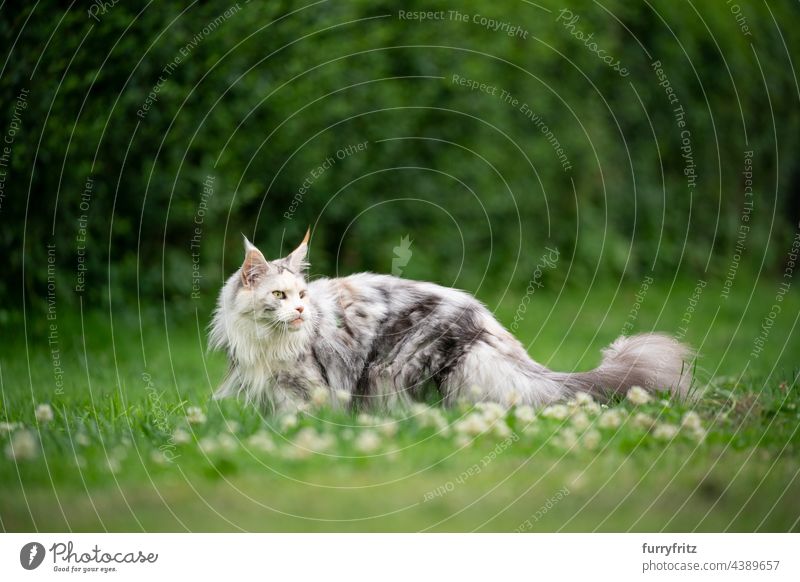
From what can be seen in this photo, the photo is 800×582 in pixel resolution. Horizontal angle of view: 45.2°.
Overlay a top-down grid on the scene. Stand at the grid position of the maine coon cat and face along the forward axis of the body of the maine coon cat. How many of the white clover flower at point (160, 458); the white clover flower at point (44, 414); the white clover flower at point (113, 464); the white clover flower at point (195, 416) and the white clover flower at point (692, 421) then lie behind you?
1

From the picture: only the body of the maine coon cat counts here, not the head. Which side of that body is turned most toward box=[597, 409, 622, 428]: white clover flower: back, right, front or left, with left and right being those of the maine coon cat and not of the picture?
back

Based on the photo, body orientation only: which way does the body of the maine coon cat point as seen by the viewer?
to the viewer's left

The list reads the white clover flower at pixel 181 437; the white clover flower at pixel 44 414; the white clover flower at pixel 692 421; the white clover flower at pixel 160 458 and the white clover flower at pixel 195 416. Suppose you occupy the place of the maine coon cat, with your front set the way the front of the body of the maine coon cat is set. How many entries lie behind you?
1

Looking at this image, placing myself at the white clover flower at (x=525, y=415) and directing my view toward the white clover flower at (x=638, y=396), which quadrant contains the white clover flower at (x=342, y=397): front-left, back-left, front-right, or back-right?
back-left

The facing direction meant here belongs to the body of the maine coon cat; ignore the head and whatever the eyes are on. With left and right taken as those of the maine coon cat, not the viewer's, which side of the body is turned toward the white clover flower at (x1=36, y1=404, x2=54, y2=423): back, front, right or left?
front

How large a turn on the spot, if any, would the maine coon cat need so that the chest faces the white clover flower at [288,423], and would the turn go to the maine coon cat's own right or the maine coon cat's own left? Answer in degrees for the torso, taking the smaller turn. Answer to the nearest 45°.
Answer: approximately 45° to the maine coon cat's own left

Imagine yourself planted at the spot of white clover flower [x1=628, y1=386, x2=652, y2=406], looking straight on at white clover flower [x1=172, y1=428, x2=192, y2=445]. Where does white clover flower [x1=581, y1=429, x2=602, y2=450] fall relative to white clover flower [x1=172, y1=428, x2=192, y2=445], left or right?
left

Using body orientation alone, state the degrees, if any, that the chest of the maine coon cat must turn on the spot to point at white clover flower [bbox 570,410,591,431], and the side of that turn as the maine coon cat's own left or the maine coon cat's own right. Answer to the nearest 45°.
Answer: approximately 180°

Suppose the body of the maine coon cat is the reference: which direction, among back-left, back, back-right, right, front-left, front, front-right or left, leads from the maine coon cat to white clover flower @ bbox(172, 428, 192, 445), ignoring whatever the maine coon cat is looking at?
front-left

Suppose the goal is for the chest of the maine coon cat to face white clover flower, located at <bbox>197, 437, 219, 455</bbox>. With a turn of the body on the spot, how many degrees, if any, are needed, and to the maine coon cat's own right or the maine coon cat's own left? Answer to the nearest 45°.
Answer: approximately 45° to the maine coon cat's own left

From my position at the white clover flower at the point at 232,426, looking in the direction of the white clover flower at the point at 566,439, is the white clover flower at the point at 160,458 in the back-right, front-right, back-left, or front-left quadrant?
back-right

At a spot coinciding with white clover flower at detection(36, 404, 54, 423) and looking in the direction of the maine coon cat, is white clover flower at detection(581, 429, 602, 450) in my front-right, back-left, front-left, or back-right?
front-right

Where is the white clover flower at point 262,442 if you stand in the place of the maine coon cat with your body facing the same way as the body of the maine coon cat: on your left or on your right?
on your left

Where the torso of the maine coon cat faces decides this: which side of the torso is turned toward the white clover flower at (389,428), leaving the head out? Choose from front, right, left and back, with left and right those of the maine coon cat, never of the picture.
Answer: left

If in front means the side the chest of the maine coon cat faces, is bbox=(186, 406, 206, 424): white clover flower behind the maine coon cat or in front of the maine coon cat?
in front

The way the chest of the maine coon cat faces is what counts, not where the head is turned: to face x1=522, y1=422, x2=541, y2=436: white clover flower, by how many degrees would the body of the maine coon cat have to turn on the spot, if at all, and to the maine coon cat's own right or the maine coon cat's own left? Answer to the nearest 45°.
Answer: approximately 135° to the maine coon cat's own left

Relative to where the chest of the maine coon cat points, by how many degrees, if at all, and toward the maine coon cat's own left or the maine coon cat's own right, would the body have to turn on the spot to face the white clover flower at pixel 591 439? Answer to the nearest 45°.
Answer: approximately 135° to the maine coon cat's own left

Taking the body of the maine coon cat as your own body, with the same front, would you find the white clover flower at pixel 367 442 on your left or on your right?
on your left
